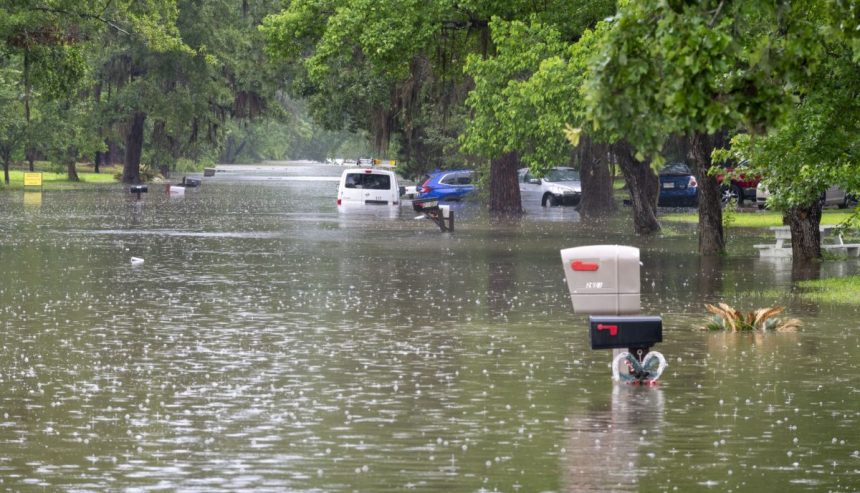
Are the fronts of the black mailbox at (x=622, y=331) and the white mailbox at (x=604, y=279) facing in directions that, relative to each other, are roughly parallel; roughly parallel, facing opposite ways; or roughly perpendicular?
roughly parallel
